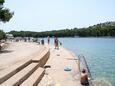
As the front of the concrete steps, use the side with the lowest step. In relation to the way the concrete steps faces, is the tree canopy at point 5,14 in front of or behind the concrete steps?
behind

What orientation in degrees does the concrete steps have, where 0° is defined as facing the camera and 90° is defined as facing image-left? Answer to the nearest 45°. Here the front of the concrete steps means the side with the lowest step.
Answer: approximately 315°
